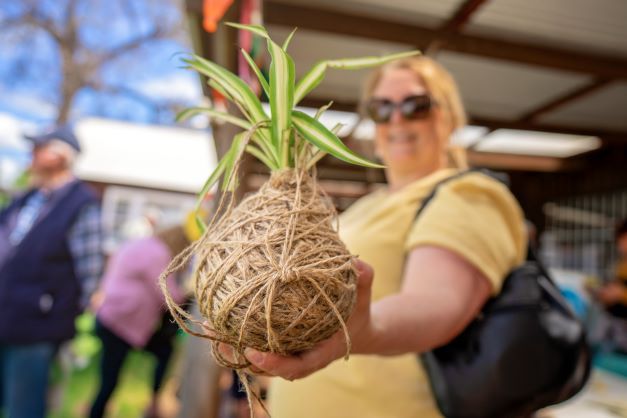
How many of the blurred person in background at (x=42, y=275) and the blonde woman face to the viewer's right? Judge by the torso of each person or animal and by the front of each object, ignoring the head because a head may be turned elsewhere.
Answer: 0

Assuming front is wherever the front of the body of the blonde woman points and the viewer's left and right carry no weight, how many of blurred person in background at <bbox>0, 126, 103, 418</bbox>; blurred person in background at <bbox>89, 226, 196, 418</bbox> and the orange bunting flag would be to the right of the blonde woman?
3

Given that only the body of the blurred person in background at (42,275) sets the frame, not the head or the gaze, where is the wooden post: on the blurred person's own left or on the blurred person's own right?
on the blurred person's own left

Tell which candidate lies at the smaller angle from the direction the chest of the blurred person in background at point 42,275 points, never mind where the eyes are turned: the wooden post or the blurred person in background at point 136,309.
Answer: the wooden post

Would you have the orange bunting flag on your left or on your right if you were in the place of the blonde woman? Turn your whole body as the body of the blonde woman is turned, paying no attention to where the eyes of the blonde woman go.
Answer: on your right

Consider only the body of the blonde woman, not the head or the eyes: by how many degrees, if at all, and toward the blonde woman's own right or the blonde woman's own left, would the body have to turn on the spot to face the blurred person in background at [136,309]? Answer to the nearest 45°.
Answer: approximately 90° to the blonde woman's own right

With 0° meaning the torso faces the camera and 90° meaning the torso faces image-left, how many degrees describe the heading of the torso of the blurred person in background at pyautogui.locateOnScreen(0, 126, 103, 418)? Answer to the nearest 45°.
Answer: approximately 45°

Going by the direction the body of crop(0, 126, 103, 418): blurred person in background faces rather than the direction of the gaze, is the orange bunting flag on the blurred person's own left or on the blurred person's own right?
on the blurred person's own left

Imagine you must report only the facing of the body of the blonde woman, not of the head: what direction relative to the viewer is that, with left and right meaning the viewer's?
facing the viewer and to the left of the viewer

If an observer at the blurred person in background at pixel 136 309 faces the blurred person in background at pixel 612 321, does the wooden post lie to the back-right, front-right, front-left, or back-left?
front-right

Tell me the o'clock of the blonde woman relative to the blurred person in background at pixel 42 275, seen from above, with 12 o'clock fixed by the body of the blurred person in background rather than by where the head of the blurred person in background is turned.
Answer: The blonde woman is roughly at 10 o'clock from the blurred person in background.
